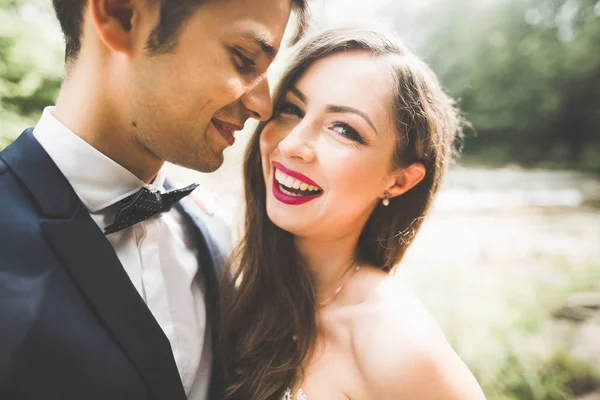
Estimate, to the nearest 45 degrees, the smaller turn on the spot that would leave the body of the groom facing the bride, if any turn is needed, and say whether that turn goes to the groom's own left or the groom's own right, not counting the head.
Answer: approximately 45° to the groom's own left

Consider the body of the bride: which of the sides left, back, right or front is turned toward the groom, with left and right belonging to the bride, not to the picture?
front

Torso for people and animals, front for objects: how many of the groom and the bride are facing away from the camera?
0

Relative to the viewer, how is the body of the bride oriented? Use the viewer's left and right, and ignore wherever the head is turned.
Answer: facing the viewer and to the left of the viewer

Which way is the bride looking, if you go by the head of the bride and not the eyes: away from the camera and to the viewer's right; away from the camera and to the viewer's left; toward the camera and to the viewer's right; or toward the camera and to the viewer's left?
toward the camera and to the viewer's left

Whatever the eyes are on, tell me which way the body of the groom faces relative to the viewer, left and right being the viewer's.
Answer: facing the viewer and to the right of the viewer
